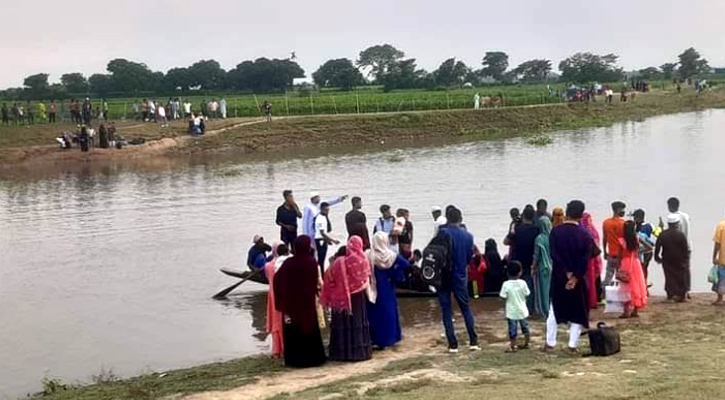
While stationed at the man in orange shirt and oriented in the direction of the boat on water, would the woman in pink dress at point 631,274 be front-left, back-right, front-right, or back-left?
back-left

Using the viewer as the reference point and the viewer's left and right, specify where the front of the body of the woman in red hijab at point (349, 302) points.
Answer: facing away from the viewer

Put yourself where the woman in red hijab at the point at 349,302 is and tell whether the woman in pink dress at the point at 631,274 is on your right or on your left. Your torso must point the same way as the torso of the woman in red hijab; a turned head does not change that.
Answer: on your right

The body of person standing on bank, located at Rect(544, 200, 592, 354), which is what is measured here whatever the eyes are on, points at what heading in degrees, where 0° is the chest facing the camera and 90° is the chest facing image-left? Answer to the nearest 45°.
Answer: approximately 180°

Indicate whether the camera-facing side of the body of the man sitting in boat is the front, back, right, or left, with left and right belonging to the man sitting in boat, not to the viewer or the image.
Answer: right

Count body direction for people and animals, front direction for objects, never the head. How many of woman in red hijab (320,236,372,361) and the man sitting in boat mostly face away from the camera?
1

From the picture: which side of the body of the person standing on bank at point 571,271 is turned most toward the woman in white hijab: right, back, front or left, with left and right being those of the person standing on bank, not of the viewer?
left

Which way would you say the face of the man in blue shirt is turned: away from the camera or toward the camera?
away from the camera

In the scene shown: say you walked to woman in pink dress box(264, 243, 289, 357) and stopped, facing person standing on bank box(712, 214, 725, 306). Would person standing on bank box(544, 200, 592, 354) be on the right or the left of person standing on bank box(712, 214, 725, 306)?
right

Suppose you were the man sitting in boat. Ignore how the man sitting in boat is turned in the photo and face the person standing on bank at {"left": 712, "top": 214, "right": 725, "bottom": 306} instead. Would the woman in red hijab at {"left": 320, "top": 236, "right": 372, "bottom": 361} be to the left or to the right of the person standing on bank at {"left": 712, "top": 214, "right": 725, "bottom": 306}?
right

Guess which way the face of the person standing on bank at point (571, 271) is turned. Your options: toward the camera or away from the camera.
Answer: away from the camera
